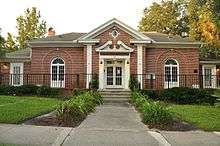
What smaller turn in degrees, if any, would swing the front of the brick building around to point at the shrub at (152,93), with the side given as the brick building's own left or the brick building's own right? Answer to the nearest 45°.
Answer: approximately 45° to the brick building's own left

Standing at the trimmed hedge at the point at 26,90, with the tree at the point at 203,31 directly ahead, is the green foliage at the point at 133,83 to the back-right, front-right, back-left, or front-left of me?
front-right

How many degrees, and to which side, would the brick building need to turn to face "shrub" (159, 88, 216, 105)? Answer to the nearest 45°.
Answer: approximately 45° to its left

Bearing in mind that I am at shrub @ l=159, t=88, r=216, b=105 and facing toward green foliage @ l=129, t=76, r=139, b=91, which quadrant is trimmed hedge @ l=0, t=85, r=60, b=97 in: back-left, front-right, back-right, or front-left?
front-left

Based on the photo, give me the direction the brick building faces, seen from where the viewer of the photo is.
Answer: facing the viewer

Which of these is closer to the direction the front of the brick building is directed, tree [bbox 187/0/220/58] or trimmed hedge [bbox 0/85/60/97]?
the trimmed hedge

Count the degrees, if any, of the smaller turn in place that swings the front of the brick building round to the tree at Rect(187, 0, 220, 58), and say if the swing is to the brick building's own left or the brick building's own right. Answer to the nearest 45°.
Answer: approximately 135° to the brick building's own left

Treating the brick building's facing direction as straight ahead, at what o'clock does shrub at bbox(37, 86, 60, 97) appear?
The shrub is roughly at 2 o'clock from the brick building.

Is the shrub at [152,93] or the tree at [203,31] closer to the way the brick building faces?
the shrub
